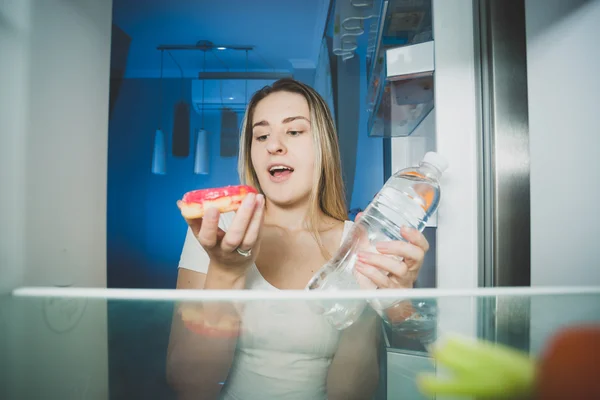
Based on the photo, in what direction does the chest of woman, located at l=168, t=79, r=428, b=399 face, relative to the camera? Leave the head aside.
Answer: toward the camera

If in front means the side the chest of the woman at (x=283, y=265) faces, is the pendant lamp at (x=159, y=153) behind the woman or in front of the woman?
behind

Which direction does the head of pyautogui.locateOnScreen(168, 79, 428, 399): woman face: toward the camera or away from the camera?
toward the camera

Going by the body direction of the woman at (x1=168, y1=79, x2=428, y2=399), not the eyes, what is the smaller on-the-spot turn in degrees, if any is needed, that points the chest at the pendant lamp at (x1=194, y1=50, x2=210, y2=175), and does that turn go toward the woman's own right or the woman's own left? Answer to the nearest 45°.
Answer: approximately 180°
